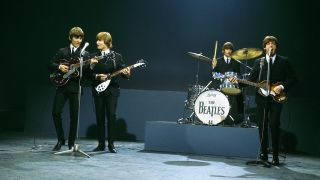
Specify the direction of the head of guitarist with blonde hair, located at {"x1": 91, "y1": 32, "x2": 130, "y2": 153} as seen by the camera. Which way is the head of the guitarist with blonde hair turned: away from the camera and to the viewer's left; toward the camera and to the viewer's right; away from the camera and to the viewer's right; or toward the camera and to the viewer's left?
toward the camera and to the viewer's left

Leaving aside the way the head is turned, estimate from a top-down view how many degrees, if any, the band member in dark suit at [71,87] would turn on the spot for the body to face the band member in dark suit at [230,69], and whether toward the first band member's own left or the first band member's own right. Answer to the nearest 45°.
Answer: approximately 45° to the first band member's own left

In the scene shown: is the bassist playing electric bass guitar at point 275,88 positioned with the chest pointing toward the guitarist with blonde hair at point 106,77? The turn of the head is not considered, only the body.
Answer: no

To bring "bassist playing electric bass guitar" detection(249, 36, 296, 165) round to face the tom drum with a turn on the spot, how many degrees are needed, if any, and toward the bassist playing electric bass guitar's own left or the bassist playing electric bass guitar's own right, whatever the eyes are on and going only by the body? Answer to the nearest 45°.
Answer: approximately 135° to the bassist playing electric bass guitar's own right

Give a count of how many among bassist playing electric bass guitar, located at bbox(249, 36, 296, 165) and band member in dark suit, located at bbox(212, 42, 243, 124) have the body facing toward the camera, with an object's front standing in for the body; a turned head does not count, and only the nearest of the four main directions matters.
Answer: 2

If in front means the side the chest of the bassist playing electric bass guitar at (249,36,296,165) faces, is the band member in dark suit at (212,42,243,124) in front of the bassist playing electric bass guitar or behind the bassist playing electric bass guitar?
behind

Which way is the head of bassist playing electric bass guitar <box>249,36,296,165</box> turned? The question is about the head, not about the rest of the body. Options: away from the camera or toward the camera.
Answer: toward the camera

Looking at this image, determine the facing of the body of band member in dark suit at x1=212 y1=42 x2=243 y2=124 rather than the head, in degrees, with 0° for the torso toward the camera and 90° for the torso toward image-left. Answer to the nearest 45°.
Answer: approximately 0°

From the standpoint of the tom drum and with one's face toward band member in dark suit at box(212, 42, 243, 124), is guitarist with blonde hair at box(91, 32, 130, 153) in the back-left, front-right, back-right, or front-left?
back-left

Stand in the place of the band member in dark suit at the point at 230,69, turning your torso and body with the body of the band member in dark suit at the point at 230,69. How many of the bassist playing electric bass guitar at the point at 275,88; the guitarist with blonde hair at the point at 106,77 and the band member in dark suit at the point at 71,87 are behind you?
0

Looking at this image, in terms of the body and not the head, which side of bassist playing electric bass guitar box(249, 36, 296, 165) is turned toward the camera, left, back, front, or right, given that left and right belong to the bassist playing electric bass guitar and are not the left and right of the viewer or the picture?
front

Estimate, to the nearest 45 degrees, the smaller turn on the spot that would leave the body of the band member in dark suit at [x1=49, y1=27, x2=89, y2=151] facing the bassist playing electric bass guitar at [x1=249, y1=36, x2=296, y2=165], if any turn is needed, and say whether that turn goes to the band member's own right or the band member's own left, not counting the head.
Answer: approximately 45° to the band member's own left
